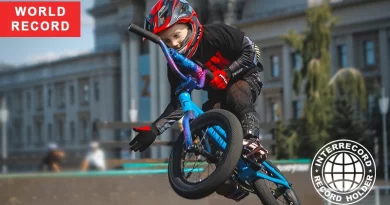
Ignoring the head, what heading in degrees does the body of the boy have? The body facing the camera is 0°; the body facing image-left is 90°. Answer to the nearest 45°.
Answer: approximately 45°

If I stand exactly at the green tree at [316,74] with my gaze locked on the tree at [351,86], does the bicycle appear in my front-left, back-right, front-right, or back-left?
back-right

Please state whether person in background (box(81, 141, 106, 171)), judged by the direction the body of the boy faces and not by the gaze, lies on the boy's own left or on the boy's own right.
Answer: on the boy's own right

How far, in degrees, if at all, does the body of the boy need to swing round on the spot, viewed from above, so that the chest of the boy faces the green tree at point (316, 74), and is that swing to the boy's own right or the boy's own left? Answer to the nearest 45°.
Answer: approximately 135° to the boy's own right

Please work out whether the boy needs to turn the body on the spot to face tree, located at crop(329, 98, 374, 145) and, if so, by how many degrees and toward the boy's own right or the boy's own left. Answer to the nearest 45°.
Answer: approximately 135° to the boy's own right

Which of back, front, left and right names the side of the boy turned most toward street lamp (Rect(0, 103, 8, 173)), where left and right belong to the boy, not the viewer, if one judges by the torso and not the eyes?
right
